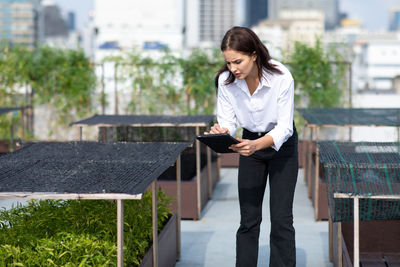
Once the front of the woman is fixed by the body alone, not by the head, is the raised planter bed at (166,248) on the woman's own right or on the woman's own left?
on the woman's own right

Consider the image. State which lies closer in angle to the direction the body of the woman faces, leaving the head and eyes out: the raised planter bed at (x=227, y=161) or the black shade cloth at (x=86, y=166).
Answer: the black shade cloth

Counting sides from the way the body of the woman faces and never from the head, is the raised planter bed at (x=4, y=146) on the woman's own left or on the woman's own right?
on the woman's own right

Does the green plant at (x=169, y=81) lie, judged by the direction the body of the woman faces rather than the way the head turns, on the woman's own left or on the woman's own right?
on the woman's own right

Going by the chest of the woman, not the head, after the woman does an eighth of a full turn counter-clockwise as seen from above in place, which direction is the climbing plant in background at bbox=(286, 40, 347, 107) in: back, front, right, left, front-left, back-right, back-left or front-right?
back

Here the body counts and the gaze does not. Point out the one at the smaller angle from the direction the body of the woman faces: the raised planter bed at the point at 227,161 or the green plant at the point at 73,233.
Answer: the green plant

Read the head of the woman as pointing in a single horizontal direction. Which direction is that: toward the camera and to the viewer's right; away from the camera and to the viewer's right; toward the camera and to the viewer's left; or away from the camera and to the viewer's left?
toward the camera and to the viewer's left
